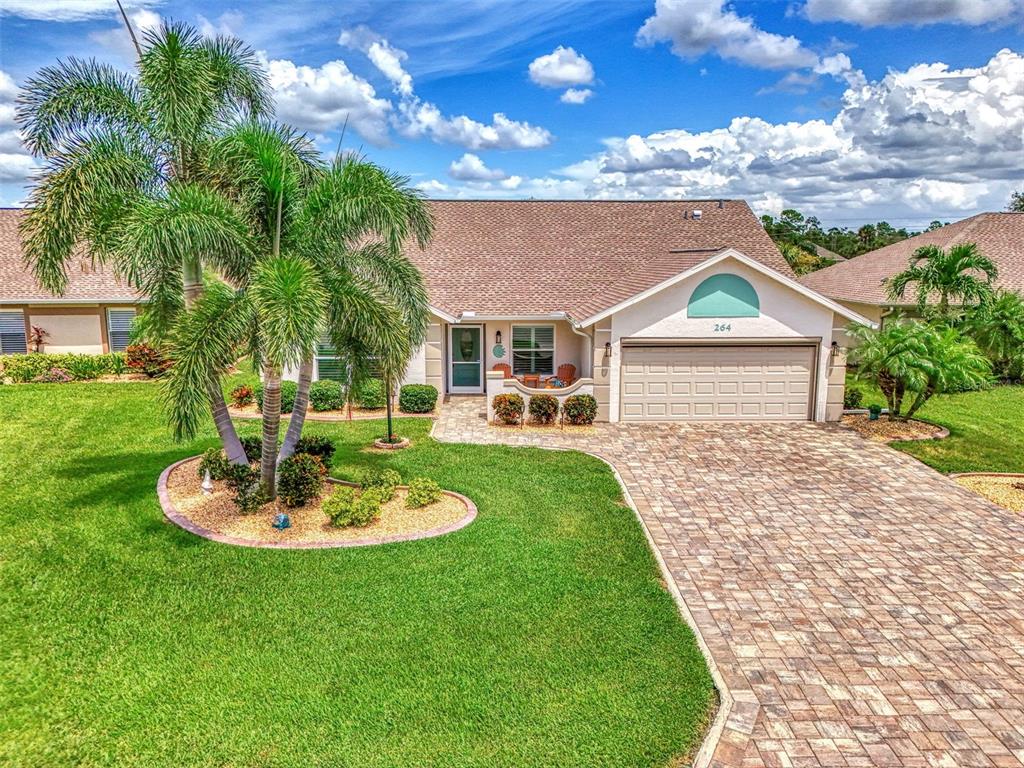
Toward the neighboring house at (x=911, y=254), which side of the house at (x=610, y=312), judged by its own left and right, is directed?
left

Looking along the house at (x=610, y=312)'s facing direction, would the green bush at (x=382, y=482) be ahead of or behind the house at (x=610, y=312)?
ahead

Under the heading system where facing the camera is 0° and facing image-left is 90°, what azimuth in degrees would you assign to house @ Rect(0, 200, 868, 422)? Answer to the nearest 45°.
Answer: approximately 0°

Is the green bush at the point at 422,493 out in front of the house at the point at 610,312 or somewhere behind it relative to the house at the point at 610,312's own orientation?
in front

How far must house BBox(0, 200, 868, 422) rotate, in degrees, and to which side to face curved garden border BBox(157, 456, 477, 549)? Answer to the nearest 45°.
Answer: approximately 45° to its right

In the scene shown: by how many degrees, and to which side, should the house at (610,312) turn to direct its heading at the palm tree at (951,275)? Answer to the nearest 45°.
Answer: approximately 90° to its left
